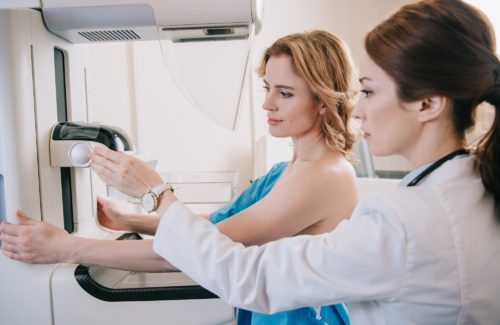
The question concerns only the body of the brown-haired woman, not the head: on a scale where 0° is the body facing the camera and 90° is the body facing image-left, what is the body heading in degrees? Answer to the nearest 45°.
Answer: approximately 135°

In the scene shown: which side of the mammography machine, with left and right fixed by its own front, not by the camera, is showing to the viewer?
right

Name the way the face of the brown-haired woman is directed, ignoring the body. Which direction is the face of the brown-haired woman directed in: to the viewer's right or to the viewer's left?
to the viewer's left

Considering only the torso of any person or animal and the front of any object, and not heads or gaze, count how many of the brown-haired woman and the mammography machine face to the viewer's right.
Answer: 1
